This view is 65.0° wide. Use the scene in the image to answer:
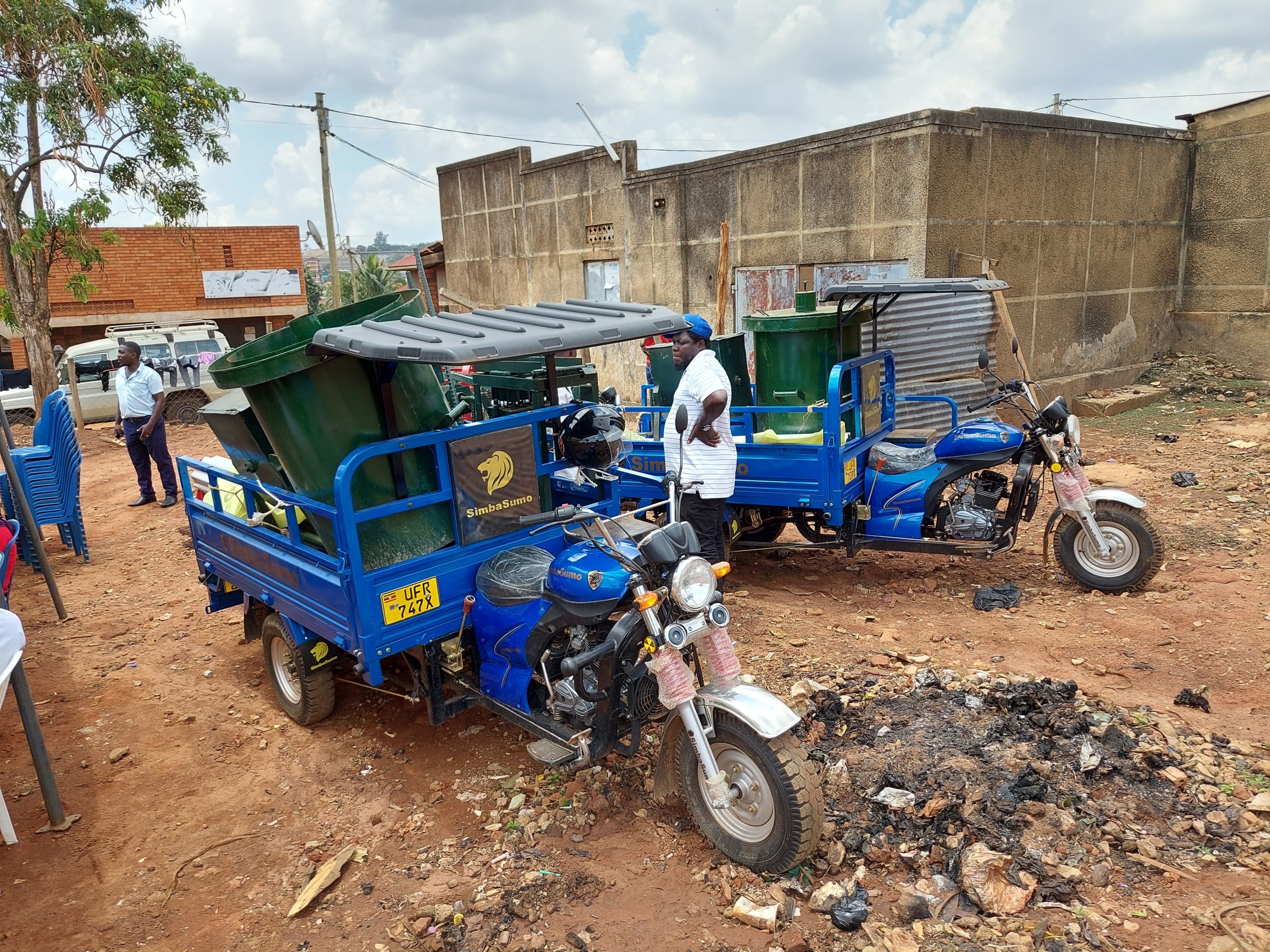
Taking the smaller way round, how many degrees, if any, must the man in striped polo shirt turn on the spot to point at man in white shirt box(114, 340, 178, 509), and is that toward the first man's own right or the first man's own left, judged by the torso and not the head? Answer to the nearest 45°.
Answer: approximately 45° to the first man's own right

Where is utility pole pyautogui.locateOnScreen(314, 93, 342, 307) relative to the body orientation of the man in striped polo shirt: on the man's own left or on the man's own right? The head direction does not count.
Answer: on the man's own right

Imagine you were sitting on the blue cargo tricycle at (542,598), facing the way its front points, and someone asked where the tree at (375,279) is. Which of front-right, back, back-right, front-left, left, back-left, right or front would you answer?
back-left

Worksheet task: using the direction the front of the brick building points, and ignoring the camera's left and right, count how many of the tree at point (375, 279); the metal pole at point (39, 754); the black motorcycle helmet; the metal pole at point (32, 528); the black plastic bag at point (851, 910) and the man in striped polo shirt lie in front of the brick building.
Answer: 5

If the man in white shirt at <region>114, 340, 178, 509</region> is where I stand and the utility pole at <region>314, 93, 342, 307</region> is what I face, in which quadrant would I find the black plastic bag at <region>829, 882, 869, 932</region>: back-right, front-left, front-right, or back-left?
back-right

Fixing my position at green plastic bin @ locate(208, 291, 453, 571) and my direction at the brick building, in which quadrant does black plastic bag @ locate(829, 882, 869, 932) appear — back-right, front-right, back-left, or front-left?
back-right

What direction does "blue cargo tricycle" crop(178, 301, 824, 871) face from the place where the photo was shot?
facing the viewer and to the right of the viewer

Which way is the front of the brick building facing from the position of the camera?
facing the viewer

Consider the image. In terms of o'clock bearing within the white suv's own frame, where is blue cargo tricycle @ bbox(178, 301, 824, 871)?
The blue cargo tricycle is roughly at 9 o'clock from the white suv.

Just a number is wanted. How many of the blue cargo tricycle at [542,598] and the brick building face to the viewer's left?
0

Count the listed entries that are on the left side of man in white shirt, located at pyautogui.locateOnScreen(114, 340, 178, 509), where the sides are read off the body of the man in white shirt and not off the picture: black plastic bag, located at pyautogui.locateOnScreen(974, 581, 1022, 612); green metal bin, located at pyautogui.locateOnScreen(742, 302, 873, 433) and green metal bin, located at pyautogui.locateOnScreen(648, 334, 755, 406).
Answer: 3

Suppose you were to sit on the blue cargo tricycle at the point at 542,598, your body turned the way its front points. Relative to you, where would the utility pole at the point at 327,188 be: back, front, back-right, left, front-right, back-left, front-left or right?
back-left

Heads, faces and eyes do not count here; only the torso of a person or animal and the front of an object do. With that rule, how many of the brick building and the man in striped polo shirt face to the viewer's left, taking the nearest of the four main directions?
1

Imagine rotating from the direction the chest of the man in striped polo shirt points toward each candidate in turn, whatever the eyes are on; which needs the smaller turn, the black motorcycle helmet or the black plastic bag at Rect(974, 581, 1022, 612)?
the black motorcycle helmet

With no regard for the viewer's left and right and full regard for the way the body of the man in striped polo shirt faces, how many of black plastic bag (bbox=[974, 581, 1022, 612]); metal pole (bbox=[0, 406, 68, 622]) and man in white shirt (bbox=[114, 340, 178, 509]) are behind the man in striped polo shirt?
1

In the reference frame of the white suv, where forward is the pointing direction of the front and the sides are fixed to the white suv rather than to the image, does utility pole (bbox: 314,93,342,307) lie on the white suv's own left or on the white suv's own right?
on the white suv's own right
